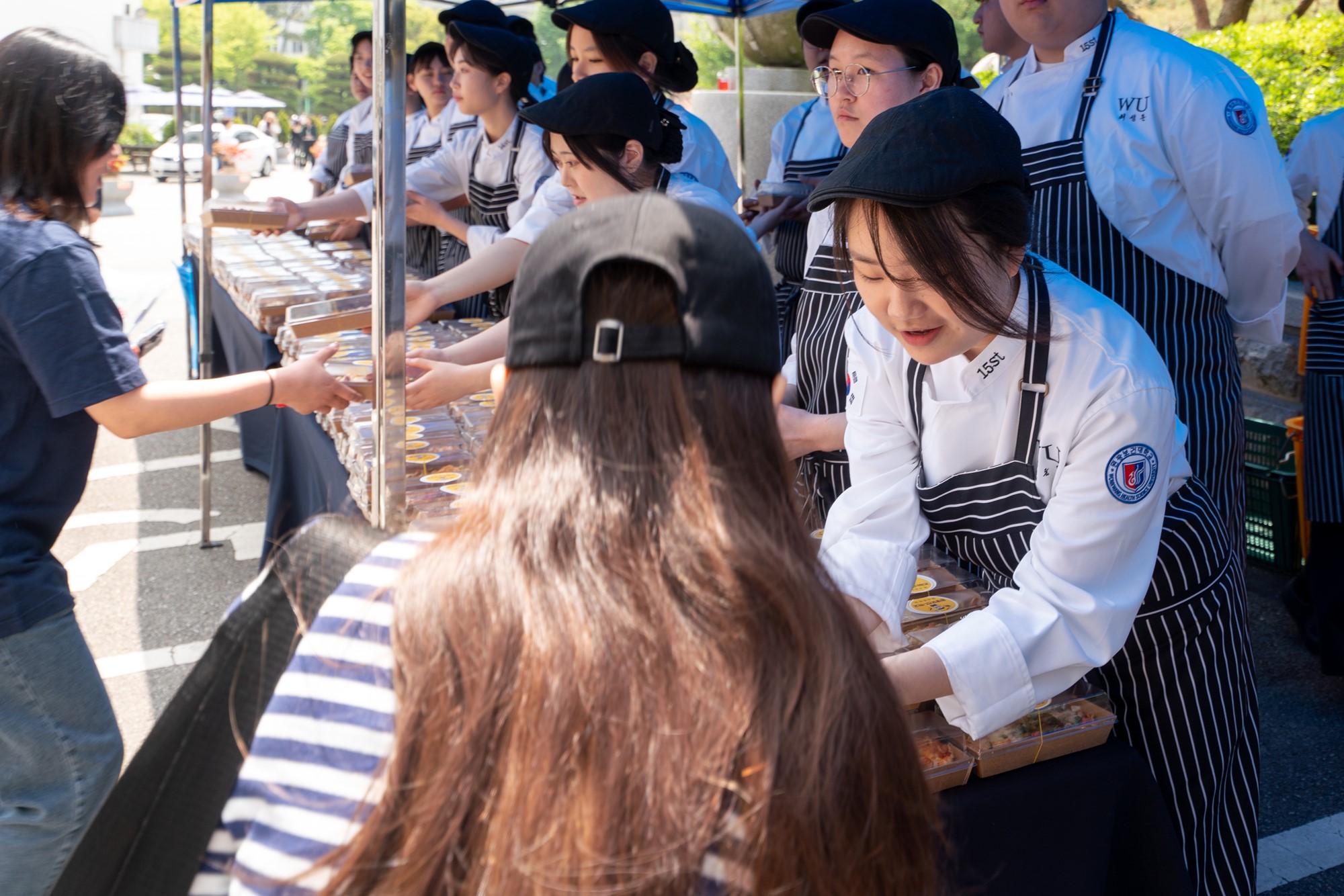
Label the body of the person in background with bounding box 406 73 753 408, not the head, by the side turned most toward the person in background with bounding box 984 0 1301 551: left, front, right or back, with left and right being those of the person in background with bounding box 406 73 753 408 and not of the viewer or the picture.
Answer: back

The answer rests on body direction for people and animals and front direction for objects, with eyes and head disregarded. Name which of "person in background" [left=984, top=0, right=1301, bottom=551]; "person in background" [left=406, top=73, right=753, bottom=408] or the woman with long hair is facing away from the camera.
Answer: the woman with long hair

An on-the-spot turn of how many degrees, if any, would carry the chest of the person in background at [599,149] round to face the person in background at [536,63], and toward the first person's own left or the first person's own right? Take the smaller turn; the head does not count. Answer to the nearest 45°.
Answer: approximately 90° to the first person's own right

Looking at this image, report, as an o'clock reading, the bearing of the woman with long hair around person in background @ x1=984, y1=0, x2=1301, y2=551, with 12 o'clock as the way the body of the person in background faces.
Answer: The woman with long hair is roughly at 11 o'clock from the person in background.

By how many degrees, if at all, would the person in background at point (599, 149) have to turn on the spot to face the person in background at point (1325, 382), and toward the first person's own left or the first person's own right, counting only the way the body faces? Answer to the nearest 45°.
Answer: approximately 180°

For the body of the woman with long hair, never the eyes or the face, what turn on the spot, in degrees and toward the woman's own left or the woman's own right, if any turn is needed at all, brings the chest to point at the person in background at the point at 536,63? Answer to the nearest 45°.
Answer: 0° — they already face them

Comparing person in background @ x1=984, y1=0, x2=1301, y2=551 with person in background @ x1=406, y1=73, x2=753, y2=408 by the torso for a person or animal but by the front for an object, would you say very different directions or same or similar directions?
same or similar directions

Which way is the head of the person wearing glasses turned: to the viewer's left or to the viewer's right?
to the viewer's left

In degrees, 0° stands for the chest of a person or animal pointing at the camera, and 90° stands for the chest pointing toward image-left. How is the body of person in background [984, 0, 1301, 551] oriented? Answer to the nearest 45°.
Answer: approximately 45°

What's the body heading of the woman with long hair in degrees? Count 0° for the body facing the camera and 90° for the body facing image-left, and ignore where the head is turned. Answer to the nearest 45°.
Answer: approximately 180°

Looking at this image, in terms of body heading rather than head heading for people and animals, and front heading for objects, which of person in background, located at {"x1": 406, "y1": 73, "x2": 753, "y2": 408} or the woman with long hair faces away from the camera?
the woman with long hair

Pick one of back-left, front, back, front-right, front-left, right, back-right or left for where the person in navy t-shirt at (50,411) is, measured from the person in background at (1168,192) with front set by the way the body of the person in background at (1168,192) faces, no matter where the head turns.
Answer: front

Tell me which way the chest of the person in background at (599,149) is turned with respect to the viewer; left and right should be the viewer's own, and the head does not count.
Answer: facing to the left of the viewer

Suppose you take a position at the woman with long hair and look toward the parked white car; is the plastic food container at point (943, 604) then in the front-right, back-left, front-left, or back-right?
front-right

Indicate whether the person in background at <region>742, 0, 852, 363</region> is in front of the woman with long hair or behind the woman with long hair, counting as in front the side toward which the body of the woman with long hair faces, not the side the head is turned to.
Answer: in front
